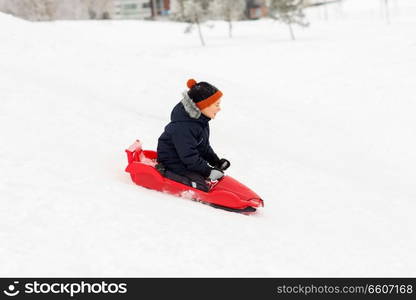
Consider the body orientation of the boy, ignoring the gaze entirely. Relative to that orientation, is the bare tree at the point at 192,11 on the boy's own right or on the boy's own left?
on the boy's own left

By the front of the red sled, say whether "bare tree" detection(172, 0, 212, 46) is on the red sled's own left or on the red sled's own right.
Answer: on the red sled's own left

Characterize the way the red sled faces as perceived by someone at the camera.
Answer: facing to the right of the viewer

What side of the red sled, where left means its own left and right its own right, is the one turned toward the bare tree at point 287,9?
left

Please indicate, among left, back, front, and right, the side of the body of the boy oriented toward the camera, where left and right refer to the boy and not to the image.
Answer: right

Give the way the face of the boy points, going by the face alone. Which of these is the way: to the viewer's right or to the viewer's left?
to the viewer's right

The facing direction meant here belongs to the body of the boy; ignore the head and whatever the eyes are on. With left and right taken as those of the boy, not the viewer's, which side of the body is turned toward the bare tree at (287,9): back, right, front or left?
left
